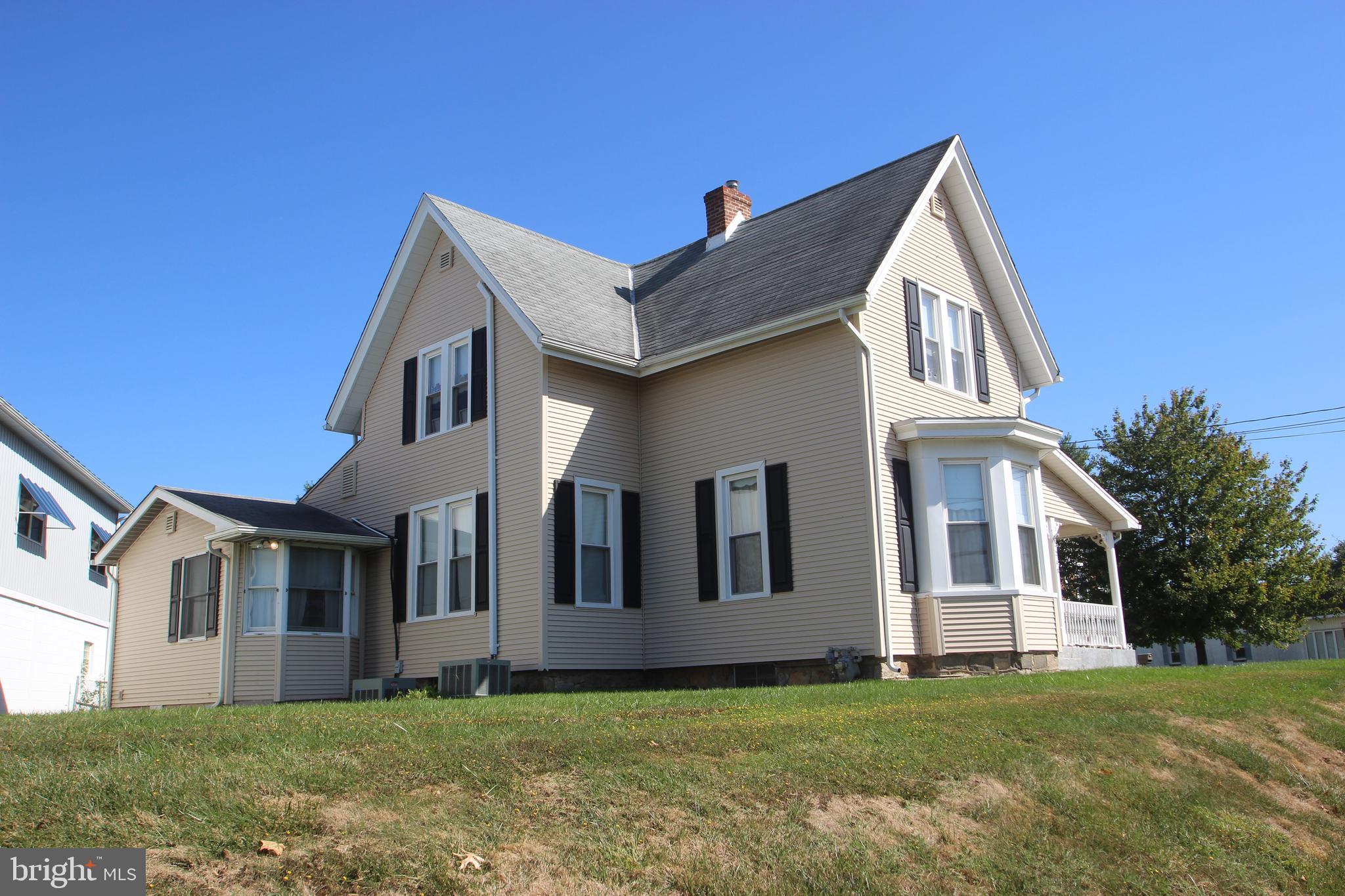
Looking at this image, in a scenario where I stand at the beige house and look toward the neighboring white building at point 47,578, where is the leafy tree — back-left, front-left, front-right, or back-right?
back-right
